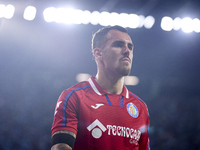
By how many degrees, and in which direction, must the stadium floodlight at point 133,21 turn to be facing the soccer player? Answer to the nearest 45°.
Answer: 0° — it already faces them

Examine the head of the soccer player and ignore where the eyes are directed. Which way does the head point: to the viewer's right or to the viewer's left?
to the viewer's right

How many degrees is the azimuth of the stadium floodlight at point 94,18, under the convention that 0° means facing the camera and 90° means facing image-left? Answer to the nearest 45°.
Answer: approximately 0°

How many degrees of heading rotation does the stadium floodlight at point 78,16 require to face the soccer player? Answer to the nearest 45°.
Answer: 0° — it already faces them

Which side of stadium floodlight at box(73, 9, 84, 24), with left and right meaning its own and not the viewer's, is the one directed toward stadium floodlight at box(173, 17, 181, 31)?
left

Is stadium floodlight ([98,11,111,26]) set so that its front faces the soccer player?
yes
